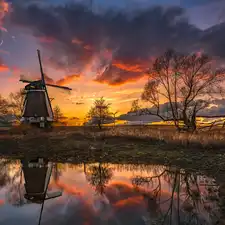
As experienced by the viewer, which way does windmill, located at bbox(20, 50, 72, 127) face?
facing the viewer and to the right of the viewer
